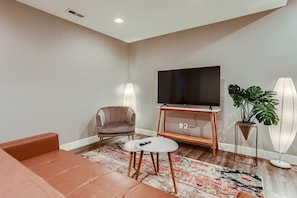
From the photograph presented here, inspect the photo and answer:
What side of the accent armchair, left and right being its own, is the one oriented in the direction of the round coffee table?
front

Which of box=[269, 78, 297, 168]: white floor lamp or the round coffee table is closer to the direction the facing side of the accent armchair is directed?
the round coffee table

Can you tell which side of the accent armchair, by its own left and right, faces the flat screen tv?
left

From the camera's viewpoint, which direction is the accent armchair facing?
toward the camera

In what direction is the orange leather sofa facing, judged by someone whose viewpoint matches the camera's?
facing away from the viewer and to the right of the viewer

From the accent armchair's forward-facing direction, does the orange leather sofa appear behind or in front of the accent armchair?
in front

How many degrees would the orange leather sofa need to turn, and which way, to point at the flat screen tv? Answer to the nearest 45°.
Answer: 0° — it already faces it

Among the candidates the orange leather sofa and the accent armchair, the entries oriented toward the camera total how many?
1

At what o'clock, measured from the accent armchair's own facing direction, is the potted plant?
The potted plant is roughly at 10 o'clock from the accent armchair.

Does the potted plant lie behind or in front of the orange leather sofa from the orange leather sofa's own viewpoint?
in front
